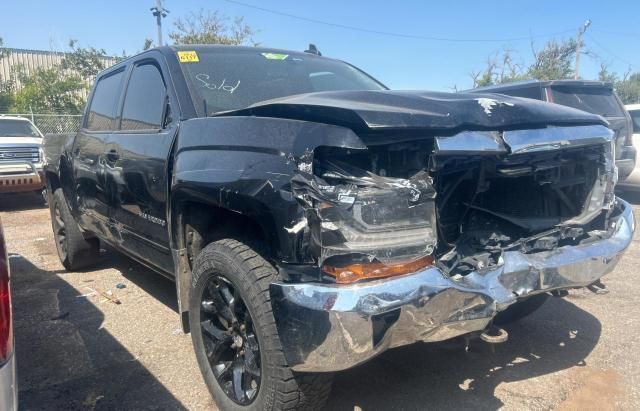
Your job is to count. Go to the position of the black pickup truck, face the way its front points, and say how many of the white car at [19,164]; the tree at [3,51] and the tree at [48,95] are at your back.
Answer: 3

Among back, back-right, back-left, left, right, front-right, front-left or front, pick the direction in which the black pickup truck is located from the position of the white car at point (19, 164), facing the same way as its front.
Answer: front

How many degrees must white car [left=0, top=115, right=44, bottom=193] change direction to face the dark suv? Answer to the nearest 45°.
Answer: approximately 45° to its left

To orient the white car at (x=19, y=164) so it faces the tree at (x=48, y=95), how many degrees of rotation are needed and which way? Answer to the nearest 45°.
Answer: approximately 180°

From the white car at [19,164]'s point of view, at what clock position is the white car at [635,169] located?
the white car at [635,169] is roughly at 10 o'clock from the white car at [19,164].

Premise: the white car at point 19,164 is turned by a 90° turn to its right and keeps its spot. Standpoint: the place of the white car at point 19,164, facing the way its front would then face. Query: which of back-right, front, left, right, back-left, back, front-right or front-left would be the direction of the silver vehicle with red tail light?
left

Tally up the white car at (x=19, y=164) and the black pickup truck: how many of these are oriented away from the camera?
0

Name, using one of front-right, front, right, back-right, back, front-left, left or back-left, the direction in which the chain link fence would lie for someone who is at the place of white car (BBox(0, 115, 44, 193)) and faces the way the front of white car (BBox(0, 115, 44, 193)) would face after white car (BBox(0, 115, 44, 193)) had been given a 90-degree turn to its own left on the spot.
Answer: left

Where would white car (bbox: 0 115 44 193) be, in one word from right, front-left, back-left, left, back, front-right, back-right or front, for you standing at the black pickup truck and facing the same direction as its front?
back

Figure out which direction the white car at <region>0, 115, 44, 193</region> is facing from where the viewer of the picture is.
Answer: facing the viewer

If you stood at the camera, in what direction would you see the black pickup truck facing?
facing the viewer and to the right of the viewer

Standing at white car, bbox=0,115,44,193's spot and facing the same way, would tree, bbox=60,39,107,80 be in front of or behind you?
behind

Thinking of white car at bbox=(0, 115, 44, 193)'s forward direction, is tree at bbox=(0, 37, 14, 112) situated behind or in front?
behind

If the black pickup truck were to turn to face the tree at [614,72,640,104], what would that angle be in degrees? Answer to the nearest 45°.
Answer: approximately 90° to its left

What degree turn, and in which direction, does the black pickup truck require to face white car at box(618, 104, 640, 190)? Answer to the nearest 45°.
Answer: approximately 90° to its left

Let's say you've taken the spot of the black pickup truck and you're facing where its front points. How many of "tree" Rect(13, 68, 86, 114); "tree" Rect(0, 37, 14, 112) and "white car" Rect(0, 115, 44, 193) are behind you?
3
